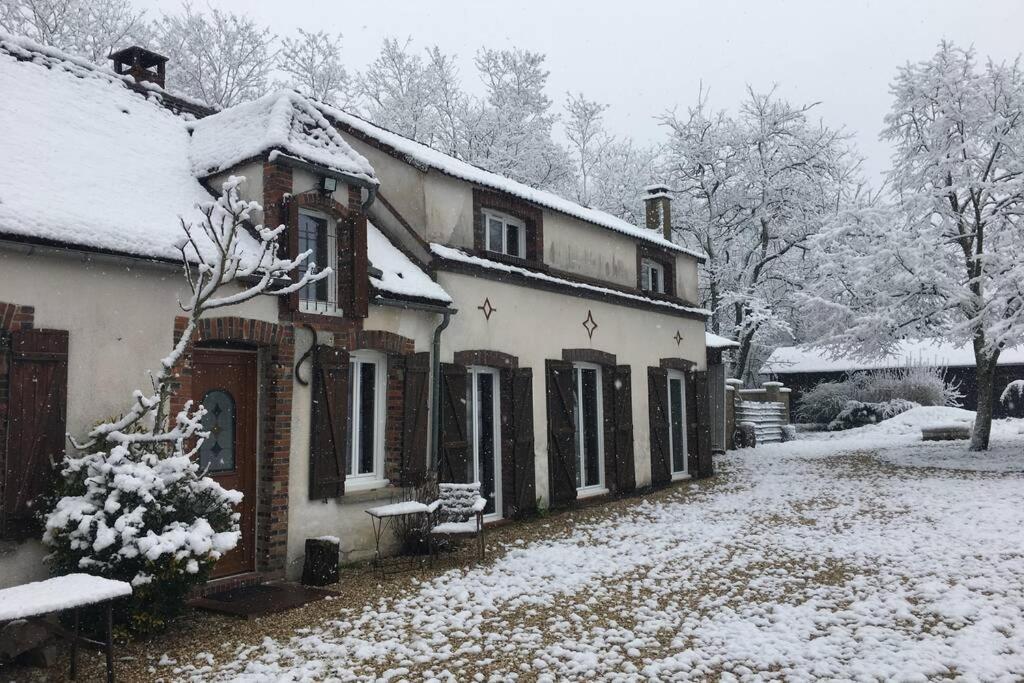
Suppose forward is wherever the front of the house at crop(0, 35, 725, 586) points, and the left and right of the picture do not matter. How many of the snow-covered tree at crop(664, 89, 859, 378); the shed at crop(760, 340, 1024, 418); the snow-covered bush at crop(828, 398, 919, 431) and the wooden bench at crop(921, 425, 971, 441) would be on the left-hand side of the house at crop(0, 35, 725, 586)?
4

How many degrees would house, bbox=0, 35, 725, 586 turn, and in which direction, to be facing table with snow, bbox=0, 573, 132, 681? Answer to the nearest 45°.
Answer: approximately 45° to its right

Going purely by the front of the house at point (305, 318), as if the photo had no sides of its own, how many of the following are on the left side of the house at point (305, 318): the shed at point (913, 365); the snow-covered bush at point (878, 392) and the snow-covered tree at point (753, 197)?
3

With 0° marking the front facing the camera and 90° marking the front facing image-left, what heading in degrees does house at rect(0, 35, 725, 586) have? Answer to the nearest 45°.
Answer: approximately 315°

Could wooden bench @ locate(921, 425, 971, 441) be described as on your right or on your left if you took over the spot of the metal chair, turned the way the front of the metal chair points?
on your left

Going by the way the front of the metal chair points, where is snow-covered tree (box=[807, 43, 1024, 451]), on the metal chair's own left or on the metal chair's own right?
on the metal chair's own left

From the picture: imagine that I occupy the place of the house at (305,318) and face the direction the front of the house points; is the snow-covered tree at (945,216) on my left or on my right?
on my left

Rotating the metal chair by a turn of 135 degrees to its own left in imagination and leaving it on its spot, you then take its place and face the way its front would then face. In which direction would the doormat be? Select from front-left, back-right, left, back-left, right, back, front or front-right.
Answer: back
